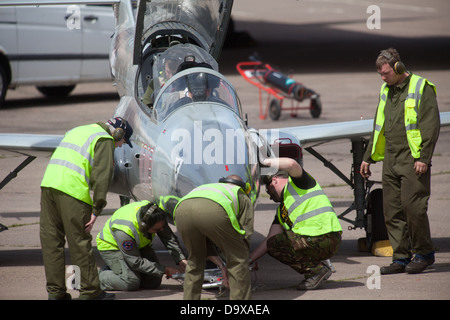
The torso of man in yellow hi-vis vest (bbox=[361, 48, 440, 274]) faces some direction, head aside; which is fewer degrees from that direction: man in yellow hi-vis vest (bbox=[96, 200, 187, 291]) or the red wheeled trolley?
the man in yellow hi-vis vest

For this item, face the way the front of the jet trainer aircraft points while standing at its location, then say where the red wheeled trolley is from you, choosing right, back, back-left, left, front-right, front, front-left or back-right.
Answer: back

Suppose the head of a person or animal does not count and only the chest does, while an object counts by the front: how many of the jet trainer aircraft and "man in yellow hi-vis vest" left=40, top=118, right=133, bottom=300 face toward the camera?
1

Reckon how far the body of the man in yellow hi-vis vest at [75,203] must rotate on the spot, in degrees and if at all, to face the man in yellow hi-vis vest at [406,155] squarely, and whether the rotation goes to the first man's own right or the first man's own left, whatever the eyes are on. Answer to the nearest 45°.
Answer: approximately 45° to the first man's own right

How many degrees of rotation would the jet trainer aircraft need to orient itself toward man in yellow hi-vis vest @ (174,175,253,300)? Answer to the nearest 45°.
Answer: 0° — it already faces them

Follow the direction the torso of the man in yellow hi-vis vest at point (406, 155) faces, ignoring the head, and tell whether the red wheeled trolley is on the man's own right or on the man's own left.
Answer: on the man's own right

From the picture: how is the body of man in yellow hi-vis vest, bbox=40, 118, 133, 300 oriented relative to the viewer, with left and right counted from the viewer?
facing away from the viewer and to the right of the viewer

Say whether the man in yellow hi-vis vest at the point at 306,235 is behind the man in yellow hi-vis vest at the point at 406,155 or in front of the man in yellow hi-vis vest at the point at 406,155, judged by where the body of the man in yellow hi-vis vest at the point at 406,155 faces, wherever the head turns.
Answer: in front

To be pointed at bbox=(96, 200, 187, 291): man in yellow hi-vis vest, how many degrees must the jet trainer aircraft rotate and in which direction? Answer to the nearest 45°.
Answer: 0° — it already faces them

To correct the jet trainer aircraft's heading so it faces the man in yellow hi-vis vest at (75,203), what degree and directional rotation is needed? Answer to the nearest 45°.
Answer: approximately 45° to its right

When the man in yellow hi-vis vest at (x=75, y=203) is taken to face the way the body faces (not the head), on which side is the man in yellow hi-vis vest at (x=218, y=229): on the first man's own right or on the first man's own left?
on the first man's own right

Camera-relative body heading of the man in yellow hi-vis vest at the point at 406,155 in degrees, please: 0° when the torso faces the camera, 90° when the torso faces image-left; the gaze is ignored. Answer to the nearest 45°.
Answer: approximately 45°
